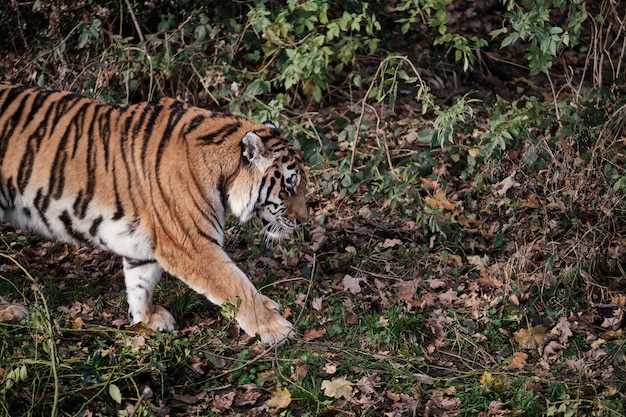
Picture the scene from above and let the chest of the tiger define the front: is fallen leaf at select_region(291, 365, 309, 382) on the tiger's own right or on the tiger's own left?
on the tiger's own right

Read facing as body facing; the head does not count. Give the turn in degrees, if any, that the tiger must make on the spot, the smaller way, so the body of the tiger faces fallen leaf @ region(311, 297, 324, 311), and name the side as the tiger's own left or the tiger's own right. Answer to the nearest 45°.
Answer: approximately 45° to the tiger's own right

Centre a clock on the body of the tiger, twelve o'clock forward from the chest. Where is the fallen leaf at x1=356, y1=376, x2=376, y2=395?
The fallen leaf is roughly at 2 o'clock from the tiger.

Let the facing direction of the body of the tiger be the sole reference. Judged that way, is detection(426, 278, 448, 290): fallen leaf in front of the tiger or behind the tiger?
in front

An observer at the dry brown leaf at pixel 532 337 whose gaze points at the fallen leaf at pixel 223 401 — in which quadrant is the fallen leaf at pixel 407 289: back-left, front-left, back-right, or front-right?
front-right

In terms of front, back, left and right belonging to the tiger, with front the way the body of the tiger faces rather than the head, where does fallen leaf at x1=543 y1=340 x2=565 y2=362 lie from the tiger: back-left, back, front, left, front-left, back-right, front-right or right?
front-right

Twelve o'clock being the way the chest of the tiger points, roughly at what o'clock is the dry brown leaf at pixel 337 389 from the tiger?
The dry brown leaf is roughly at 2 o'clock from the tiger.

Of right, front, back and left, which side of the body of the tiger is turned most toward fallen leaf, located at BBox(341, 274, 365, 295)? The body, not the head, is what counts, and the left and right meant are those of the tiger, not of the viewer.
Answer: front

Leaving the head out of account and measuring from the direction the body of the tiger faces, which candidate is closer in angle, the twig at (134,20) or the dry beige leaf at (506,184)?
the dry beige leaf

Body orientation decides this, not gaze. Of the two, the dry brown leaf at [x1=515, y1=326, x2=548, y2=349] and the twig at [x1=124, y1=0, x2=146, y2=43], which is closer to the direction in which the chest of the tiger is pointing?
the dry brown leaf

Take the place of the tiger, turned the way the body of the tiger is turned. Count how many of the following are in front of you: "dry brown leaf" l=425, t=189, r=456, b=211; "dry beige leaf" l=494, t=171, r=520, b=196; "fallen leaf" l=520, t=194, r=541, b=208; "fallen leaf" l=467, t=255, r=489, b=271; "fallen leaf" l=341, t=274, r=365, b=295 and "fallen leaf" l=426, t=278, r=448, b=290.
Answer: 6

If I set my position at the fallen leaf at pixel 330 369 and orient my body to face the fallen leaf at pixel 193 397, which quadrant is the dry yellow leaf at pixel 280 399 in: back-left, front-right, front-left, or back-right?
front-left

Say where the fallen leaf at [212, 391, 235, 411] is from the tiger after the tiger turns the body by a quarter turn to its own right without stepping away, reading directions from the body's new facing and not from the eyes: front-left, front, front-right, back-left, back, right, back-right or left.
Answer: front

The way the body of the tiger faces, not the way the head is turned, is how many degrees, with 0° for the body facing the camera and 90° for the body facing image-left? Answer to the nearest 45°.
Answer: approximately 270°

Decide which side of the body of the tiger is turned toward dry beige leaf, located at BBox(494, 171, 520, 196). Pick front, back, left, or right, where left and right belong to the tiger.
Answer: front

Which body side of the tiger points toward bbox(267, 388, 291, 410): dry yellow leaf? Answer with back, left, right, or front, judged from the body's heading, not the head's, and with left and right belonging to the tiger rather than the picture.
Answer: right

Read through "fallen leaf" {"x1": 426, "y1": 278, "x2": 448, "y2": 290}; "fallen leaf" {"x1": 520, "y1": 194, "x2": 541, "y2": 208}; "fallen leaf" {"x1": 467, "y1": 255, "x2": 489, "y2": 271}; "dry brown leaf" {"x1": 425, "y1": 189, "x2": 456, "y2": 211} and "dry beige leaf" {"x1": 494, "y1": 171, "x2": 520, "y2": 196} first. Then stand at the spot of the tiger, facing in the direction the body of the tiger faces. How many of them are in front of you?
5

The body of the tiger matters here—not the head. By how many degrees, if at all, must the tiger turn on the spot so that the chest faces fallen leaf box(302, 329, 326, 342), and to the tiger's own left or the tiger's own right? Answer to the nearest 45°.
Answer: approximately 45° to the tiger's own right
